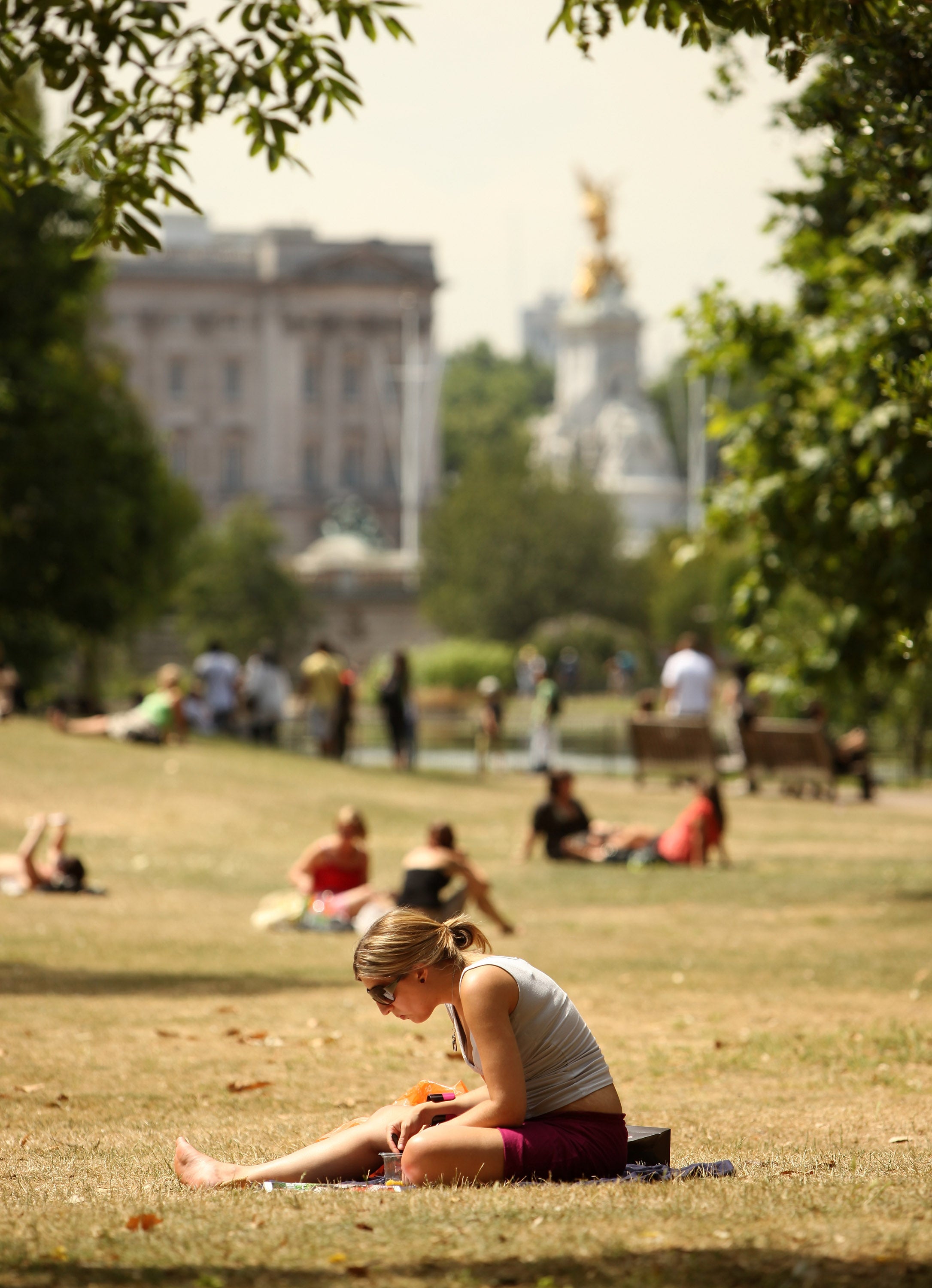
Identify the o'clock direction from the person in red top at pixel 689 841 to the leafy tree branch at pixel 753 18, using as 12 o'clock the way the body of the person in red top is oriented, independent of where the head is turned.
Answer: The leafy tree branch is roughly at 9 o'clock from the person in red top.

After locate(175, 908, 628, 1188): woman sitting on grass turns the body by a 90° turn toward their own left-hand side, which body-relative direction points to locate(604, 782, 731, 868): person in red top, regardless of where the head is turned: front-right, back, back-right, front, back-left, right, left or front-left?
back

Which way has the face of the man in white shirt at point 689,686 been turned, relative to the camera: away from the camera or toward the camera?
away from the camera

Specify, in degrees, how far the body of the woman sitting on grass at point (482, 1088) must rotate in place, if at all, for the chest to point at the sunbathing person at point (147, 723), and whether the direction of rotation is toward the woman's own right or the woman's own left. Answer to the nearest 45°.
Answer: approximately 90° to the woman's own right

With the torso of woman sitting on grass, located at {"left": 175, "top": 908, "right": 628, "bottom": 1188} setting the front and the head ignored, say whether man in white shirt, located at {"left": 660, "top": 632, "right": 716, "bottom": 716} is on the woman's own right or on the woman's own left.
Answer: on the woman's own right

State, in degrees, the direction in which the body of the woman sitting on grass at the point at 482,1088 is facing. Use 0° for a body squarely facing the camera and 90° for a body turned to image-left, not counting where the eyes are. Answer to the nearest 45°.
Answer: approximately 90°

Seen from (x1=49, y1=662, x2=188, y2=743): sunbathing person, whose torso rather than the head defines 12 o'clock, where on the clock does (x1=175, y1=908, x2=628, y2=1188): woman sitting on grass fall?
The woman sitting on grass is roughly at 9 o'clock from the sunbathing person.

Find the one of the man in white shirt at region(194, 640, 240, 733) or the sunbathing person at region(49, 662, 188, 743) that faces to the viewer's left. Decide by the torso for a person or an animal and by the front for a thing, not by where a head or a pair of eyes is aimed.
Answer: the sunbathing person

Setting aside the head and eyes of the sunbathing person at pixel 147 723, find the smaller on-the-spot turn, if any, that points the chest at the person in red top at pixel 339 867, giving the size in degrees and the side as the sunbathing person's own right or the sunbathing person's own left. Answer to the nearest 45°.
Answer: approximately 90° to the sunbathing person's own left

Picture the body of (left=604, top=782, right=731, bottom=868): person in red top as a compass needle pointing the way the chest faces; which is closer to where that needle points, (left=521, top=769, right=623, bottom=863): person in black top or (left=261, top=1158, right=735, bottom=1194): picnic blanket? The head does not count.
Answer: the person in black top

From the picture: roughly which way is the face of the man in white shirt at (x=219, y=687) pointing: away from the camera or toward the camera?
away from the camera

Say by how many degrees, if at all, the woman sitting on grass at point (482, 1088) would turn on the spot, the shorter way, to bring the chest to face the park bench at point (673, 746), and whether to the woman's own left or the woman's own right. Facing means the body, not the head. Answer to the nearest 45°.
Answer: approximately 90° to the woman's own right

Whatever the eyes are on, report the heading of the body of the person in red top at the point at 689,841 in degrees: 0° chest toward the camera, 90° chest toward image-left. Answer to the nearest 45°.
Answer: approximately 90°

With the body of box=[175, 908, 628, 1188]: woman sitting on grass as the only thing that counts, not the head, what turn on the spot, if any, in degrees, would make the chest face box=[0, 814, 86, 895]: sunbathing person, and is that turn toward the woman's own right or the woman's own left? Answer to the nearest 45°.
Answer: approximately 90° to the woman's own right

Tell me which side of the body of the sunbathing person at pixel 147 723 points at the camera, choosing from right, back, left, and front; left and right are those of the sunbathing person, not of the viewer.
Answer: left
